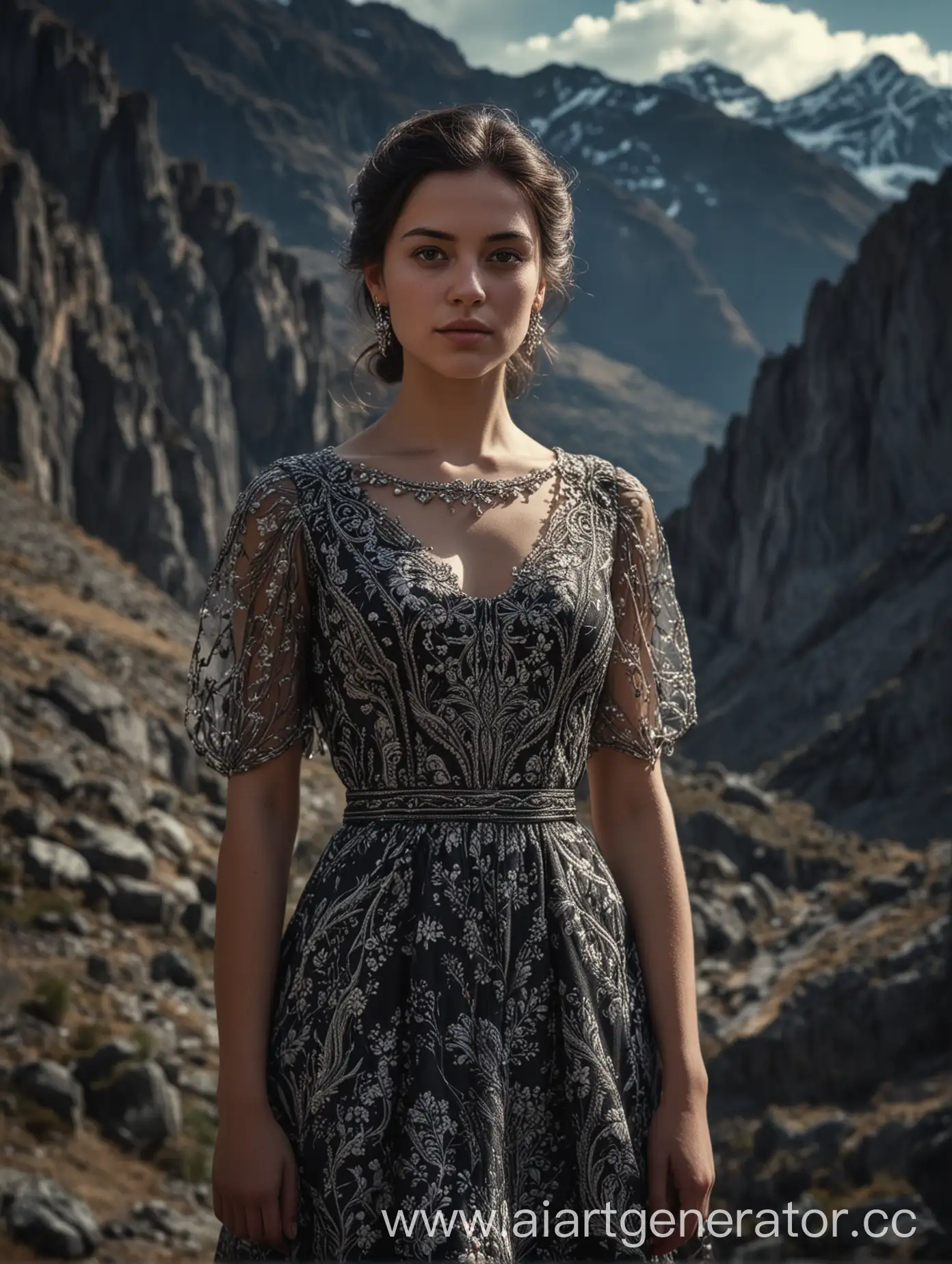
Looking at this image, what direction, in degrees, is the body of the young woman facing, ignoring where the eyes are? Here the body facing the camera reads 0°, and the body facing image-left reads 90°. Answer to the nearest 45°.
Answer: approximately 0°
